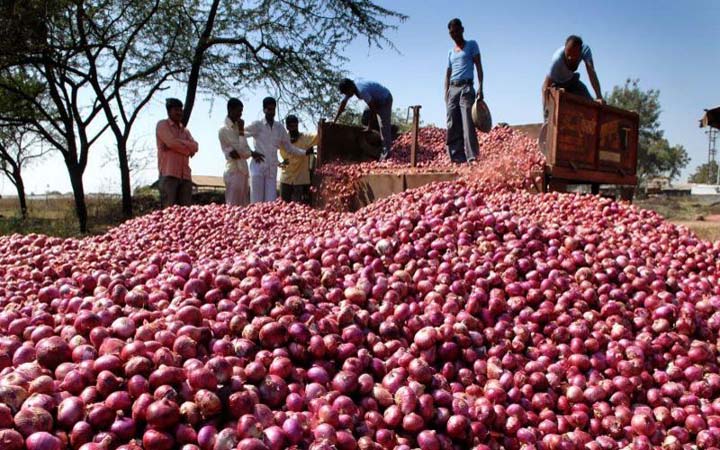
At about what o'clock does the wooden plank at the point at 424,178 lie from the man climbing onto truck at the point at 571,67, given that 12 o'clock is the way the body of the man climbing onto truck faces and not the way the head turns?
The wooden plank is roughly at 2 o'clock from the man climbing onto truck.

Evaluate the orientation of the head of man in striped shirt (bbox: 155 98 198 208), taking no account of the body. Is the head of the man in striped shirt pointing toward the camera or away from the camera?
toward the camera

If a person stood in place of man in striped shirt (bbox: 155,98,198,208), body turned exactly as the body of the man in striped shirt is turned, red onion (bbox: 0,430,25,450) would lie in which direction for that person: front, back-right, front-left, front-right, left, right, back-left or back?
front-right

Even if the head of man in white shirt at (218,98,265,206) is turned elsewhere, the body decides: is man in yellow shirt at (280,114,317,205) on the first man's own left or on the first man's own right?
on the first man's own left

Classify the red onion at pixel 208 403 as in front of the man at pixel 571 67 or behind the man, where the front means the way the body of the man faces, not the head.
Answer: in front

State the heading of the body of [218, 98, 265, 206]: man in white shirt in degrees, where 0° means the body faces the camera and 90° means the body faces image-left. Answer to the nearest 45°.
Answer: approximately 315°

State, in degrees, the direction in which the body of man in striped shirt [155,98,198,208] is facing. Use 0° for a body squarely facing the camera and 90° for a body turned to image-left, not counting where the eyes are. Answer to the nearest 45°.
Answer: approximately 315°

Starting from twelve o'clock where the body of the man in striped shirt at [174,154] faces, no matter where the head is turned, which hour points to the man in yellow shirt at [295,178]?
The man in yellow shirt is roughly at 10 o'clock from the man in striped shirt.

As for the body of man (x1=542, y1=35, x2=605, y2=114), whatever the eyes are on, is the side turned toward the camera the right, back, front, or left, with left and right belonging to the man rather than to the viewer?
front

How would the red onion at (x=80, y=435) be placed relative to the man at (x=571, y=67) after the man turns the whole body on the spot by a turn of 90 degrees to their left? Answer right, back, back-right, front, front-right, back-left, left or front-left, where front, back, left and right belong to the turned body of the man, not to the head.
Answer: right

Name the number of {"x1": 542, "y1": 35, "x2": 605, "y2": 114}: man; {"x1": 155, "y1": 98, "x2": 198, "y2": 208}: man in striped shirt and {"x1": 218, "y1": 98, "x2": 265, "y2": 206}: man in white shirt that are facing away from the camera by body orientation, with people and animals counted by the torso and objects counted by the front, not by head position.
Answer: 0

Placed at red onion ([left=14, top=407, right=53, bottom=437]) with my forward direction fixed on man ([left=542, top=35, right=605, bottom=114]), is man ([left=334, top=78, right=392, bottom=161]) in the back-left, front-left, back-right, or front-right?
front-left

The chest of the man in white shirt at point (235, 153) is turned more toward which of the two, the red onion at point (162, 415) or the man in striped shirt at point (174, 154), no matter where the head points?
the red onion

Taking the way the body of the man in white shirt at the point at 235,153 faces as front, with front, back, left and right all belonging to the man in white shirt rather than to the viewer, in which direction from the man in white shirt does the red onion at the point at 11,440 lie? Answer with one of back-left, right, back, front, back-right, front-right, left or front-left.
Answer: front-right
